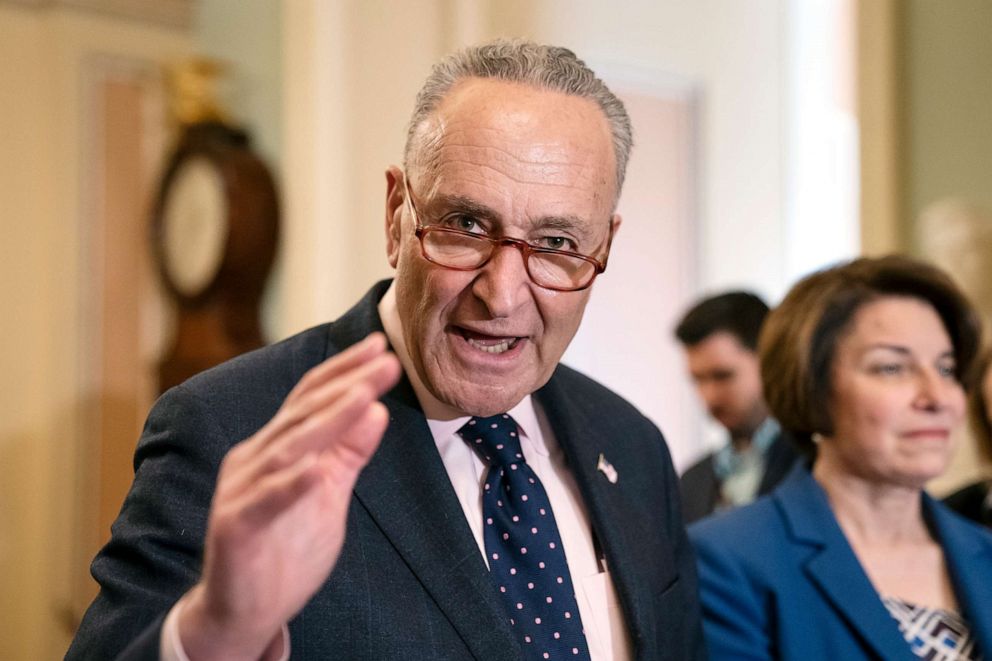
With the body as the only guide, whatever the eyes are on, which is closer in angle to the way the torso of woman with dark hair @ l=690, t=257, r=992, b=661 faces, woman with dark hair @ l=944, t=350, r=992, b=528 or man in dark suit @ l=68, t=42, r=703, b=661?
the man in dark suit

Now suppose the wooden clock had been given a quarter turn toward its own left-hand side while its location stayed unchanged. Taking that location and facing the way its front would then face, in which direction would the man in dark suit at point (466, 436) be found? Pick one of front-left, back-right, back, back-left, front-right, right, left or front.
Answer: front-right

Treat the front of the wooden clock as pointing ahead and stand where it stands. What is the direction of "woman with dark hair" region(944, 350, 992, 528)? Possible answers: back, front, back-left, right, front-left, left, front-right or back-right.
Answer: left

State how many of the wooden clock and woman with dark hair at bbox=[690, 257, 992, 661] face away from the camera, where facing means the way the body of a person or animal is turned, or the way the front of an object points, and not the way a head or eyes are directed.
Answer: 0

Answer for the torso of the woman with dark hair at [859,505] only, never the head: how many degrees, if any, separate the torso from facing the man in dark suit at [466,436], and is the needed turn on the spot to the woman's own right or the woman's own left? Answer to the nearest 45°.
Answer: approximately 90° to the woman's own right

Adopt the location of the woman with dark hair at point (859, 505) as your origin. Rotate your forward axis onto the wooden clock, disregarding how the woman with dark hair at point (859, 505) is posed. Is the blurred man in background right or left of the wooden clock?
right

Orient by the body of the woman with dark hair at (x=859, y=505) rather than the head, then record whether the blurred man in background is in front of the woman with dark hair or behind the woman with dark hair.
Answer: behind

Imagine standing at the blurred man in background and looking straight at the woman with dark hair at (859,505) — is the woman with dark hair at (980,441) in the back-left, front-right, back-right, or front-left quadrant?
front-left

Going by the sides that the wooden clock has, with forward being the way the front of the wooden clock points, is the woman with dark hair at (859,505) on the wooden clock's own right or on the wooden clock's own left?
on the wooden clock's own left
